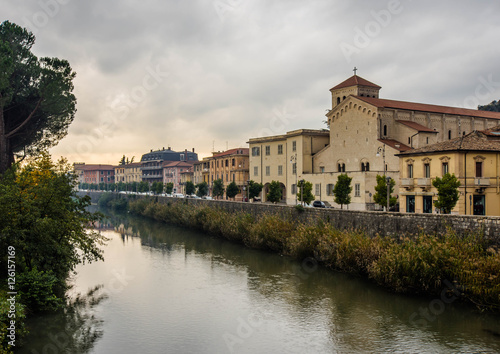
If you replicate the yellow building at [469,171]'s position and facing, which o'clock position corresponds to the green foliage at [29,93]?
The green foliage is roughly at 1 o'clock from the yellow building.

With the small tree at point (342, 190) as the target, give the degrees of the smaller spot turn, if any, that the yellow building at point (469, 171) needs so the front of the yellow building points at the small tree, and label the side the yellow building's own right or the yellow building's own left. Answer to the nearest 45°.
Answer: approximately 90° to the yellow building's own right

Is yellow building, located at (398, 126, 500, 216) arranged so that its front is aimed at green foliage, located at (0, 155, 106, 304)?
yes

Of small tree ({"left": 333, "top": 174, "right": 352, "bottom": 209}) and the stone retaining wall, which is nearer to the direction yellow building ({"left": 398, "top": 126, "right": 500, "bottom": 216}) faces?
the stone retaining wall

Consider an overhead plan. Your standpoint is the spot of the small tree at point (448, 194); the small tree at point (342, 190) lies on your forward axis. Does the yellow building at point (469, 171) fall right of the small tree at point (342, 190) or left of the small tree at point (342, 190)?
right

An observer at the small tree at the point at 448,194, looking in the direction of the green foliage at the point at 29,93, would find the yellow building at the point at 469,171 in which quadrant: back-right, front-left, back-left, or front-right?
back-right

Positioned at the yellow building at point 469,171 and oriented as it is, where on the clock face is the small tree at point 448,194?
The small tree is roughly at 11 o'clock from the yellow building.

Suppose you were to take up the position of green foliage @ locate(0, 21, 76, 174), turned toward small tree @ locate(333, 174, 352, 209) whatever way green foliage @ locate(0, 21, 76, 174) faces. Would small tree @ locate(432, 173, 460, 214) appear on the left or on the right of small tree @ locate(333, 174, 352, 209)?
right

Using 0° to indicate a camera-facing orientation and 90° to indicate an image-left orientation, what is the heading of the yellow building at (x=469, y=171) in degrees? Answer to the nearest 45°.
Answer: approximately 45°
